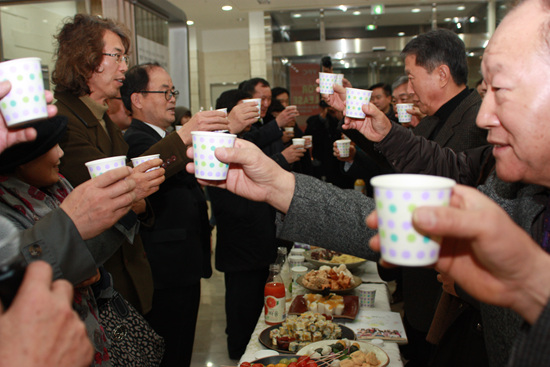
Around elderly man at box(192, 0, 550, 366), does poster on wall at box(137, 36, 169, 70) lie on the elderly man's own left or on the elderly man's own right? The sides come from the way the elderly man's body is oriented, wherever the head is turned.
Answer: on the elderly man's own right

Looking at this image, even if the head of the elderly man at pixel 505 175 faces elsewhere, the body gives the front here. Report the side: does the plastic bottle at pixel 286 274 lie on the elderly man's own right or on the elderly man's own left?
on the elderly man's own right

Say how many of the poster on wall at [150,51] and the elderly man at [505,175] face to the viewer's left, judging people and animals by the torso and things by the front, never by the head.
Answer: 1

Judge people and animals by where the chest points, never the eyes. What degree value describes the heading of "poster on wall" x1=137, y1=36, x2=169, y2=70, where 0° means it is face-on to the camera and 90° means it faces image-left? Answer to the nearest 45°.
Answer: approximately 315°

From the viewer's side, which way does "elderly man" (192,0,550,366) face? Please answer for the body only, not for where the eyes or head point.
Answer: to the viewer's left

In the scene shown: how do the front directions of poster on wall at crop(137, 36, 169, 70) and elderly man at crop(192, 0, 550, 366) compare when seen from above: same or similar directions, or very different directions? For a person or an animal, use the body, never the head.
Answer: very different directions

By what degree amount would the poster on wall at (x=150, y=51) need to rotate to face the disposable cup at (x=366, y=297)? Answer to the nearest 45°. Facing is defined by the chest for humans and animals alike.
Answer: approximately 45° to its right

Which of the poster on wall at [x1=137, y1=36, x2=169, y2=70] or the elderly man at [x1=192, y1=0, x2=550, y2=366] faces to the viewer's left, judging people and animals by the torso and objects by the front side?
the elderly man
